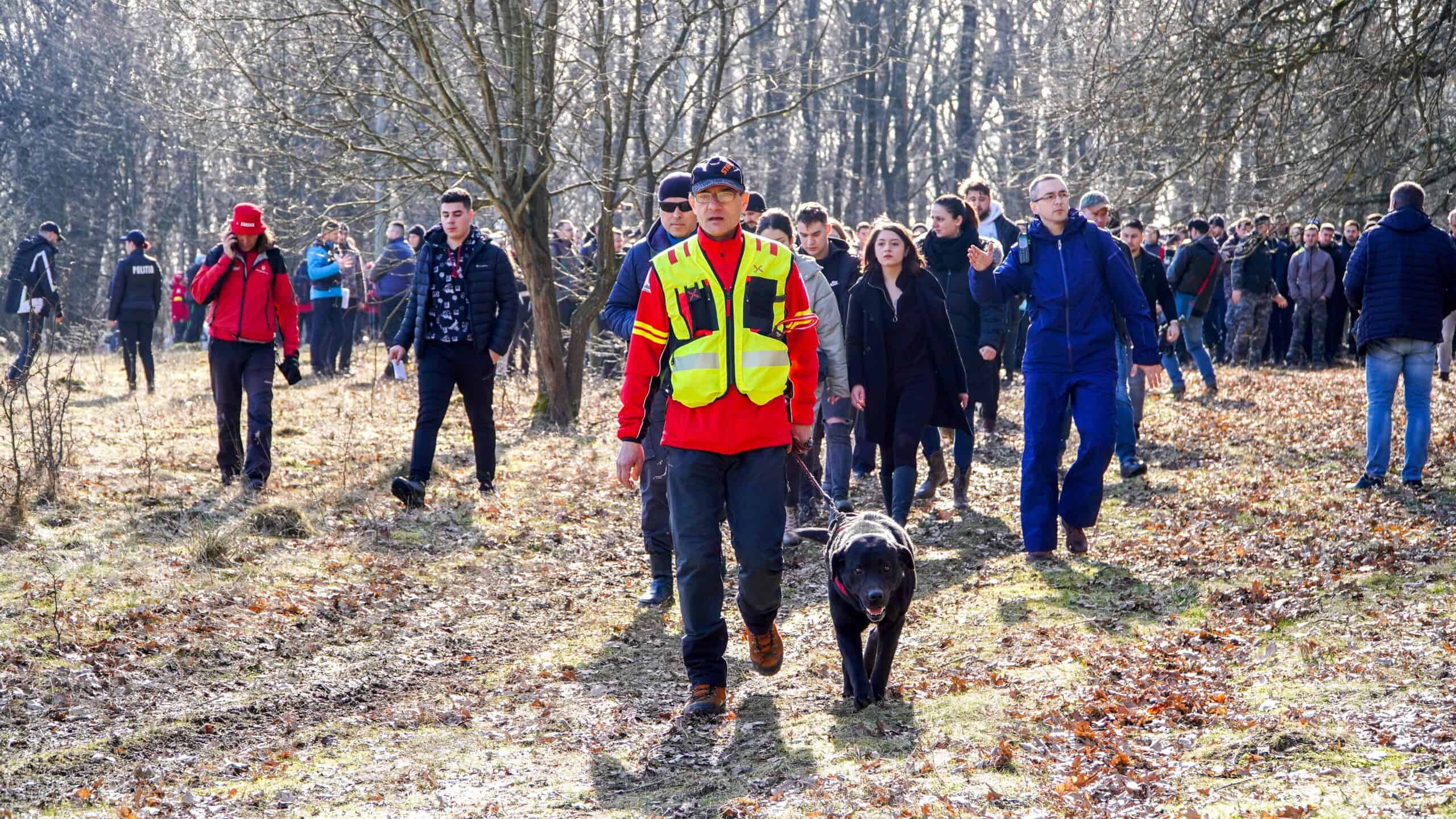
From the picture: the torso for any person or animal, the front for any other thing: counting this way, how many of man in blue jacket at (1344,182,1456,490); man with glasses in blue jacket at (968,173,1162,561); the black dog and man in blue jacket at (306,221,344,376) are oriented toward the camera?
2

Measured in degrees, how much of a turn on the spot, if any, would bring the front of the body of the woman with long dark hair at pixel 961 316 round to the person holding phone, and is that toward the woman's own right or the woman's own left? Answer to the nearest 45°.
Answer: approximately 45° to the woman's own right

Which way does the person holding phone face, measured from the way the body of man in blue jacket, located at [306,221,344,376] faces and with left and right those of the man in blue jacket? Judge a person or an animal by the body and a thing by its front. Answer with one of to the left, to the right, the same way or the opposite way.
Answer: to the right

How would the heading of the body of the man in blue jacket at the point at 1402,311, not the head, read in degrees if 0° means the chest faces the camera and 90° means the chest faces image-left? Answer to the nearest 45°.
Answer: approximately 180°

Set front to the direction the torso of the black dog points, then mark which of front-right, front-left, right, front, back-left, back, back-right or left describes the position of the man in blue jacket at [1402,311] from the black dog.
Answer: back-left

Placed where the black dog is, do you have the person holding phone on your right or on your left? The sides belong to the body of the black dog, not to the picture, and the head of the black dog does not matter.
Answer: on your right

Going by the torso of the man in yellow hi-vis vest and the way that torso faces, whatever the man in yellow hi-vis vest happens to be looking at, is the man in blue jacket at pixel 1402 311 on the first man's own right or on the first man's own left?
on the first man's own left

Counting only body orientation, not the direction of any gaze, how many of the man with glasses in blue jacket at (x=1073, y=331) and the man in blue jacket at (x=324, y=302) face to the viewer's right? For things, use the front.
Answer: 1
